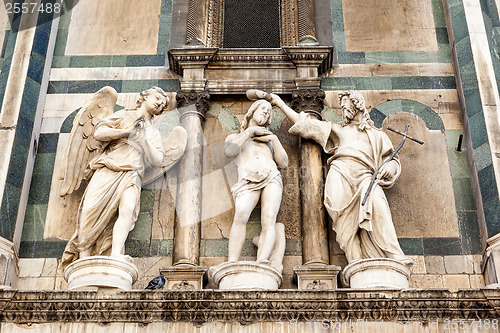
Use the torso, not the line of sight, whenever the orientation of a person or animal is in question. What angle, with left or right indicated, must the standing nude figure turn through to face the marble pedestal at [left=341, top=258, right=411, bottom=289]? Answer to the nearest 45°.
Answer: approximately 90° to its left

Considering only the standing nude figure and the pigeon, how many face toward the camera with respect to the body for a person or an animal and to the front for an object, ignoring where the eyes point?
1

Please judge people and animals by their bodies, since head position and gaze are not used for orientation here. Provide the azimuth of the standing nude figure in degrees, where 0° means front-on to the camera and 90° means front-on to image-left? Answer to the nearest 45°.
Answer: approximately 0°

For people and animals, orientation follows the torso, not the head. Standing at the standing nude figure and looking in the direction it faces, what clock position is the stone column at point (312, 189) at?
The stone column is roughly at 8 o'clock from the standing nude figure.

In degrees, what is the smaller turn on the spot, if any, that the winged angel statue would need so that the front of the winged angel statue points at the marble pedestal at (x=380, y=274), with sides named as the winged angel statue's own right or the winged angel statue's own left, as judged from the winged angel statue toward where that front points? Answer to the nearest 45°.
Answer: approximately 45° to the winged angel statue's own left

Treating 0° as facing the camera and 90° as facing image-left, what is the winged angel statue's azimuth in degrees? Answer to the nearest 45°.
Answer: approximately 315°
